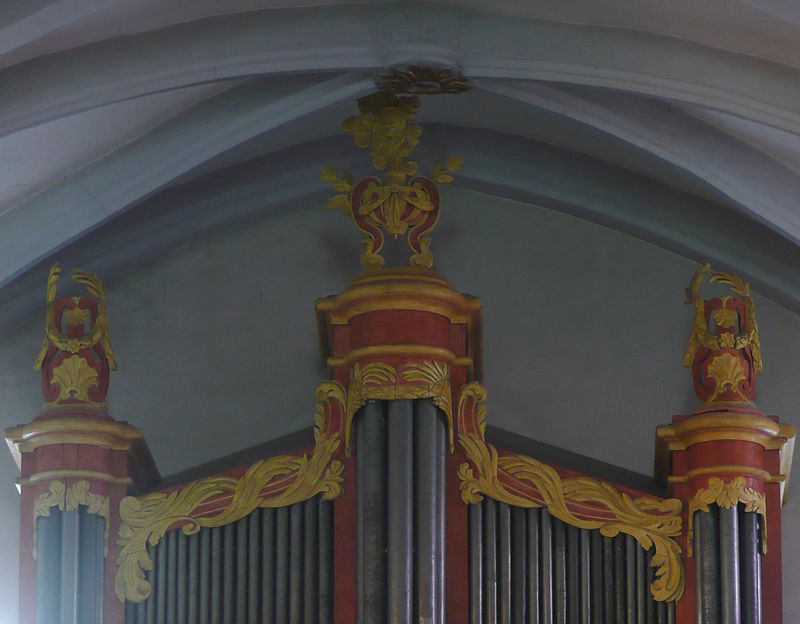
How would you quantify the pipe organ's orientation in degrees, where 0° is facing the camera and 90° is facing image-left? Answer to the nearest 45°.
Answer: approximately 0°
